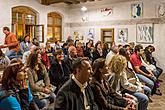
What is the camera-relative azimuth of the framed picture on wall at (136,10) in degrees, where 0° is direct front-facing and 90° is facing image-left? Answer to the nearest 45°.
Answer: approximately 0°

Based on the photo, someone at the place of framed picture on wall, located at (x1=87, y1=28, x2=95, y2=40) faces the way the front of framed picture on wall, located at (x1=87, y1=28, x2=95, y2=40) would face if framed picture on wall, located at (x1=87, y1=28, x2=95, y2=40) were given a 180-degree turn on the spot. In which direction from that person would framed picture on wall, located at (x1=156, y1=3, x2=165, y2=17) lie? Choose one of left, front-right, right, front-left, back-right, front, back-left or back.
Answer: back-right

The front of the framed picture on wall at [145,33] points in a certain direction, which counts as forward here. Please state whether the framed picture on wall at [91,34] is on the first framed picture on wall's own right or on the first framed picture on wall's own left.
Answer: on the first framed picture on wall's own right

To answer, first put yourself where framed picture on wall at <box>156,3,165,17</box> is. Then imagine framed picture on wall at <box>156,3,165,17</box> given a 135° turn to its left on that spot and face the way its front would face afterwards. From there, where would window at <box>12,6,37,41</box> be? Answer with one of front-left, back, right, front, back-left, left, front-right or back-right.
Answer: back-left

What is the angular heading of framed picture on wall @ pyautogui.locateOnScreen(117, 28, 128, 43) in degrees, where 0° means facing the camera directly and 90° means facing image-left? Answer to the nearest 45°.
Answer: approximately 0°

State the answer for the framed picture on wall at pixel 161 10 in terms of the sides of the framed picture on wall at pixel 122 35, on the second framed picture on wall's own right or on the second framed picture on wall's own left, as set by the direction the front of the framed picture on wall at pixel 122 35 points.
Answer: on the second framed picture on wall's own left

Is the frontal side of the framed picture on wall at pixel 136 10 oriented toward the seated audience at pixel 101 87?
yes

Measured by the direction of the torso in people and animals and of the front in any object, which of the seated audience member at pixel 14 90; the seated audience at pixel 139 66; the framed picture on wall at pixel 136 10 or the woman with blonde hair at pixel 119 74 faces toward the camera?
the framed picture on wall

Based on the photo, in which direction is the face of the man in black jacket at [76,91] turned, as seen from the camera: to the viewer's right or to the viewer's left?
to the viewer's right

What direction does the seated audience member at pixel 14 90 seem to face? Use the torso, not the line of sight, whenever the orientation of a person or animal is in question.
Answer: to the viewer's right

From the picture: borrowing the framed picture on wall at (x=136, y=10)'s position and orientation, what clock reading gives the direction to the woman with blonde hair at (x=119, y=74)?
The woman with blonde hair is roughly at 12 o'clock from the framed picture on wall.
